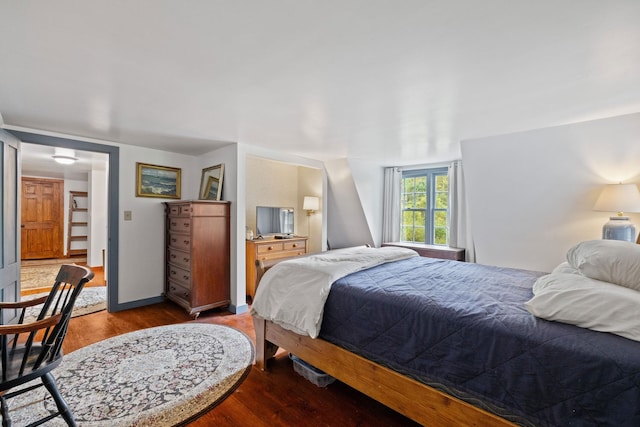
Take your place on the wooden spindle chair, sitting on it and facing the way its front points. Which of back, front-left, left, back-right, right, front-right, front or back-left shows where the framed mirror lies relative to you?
back

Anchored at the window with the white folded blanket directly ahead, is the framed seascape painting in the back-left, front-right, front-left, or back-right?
front-right

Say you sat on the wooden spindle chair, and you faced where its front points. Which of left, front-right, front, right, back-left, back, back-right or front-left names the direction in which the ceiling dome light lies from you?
back-right

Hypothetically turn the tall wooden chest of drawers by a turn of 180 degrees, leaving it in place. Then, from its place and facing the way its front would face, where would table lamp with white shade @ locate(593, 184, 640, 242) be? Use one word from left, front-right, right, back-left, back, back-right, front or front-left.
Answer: right

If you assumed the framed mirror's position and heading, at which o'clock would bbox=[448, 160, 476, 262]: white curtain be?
The white curtain is roughly at 8 o'clock from the framed mirror.

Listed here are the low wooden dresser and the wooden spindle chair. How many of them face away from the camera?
0

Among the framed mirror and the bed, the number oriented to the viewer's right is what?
0

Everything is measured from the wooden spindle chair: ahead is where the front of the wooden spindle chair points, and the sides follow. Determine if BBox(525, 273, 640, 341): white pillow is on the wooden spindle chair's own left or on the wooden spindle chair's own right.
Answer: on the wooden spindle chair's own left

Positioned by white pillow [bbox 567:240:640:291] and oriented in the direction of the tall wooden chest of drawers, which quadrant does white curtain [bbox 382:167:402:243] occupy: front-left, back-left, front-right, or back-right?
front-right

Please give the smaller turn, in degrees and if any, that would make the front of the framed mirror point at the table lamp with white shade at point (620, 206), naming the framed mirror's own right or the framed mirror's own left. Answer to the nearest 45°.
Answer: approximately 90° to the framed mirror's own left

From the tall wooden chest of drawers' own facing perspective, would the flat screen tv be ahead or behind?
behind

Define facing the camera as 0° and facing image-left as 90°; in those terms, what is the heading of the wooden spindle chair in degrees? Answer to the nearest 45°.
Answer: approximately 45°

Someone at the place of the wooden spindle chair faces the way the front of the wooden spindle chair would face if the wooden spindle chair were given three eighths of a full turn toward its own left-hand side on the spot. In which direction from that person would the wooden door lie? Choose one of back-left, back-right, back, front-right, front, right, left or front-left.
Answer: left

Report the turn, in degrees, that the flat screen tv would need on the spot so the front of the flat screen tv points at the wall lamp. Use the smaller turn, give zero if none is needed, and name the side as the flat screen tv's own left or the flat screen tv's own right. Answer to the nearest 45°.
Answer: approximately 45° to the flat screen tv's own left
